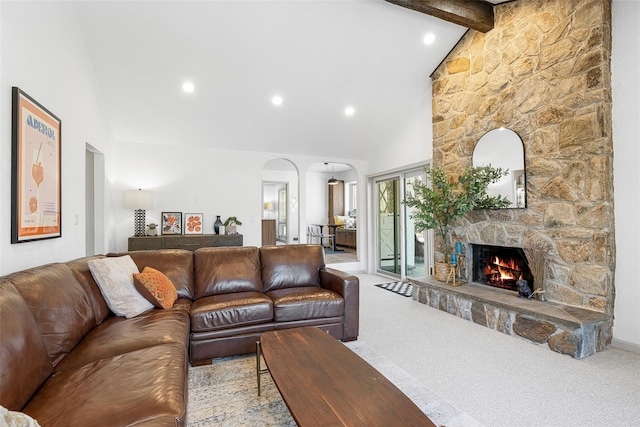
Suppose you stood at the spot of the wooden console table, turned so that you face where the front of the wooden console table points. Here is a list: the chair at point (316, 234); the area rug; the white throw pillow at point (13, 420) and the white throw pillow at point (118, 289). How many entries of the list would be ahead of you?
3

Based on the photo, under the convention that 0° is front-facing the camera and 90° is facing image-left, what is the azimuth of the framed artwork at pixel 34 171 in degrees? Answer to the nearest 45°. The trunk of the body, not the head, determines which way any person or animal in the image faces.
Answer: approximately 315°

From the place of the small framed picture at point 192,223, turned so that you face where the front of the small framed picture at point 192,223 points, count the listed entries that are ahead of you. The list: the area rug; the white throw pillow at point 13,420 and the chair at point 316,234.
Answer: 2

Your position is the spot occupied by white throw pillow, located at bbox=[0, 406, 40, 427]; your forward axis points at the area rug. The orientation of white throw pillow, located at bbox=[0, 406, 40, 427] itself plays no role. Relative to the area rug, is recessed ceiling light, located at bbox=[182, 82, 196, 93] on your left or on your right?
left

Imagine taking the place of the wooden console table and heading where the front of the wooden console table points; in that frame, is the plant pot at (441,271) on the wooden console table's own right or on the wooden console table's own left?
on the wooden console table's own left
